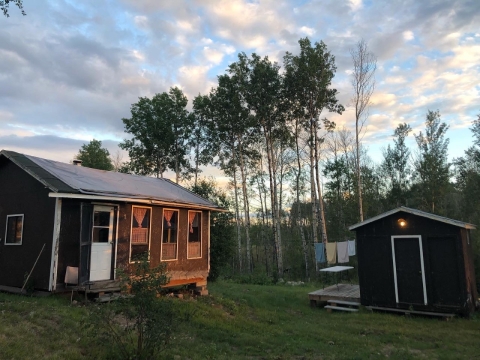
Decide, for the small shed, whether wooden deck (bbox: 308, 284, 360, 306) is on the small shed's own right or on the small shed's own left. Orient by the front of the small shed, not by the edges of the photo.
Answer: on the small shed's own right

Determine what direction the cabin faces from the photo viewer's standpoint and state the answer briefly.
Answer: facing the viewer and to the right of the viewer

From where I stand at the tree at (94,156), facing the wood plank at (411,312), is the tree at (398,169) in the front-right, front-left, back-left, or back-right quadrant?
front-left

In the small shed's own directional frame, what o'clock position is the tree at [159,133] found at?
The tree is roughly at 4 o'clock from the small shed.

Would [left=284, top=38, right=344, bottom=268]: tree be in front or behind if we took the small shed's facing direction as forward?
behind

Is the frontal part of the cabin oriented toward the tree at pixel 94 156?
no

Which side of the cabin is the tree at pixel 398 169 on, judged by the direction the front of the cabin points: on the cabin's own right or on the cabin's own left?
on the cabin's own left

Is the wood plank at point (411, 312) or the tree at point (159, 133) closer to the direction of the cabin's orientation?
the wood plank

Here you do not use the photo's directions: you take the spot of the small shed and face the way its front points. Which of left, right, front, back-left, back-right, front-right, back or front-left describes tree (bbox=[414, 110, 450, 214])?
back

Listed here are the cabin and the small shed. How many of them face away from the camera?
0

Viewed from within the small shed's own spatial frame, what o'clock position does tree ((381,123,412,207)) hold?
The tree is roughly at 6 o'clock from the small shed.

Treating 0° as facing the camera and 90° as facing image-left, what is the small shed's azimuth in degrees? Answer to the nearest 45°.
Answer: approximately 0°

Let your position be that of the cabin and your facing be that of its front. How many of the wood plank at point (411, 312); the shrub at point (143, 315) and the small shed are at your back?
0

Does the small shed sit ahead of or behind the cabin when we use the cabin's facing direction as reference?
ahead

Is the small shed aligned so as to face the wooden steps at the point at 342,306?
no
